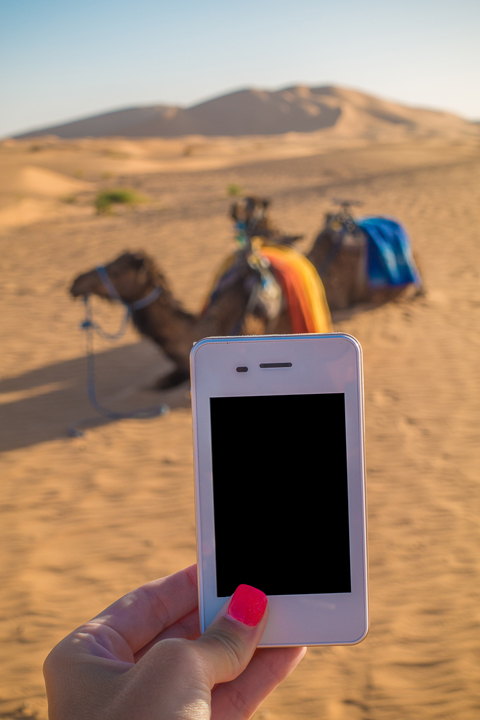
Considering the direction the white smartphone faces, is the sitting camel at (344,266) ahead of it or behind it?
behind

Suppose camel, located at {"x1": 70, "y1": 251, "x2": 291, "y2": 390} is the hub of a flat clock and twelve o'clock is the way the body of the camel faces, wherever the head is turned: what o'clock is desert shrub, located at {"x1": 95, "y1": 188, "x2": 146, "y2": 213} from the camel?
The desert shrub is roughly at 3 o'clock from the camel.

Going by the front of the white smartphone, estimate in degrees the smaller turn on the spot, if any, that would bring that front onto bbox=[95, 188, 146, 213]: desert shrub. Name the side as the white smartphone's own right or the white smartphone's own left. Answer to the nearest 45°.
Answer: approximately 180°

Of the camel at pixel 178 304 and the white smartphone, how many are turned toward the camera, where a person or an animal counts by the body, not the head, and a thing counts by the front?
1

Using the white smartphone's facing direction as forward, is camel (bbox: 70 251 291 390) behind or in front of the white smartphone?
behind

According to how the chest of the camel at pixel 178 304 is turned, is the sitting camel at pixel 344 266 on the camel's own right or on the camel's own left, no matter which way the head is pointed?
on the camel's own right

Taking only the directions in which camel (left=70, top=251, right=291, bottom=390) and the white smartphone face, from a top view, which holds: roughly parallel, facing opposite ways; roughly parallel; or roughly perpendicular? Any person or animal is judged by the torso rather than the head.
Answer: roughly perpendicular

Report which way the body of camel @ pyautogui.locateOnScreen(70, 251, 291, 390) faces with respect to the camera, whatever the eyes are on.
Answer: to the viewer's left

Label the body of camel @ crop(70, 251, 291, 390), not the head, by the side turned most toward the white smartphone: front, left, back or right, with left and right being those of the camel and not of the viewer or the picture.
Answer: left

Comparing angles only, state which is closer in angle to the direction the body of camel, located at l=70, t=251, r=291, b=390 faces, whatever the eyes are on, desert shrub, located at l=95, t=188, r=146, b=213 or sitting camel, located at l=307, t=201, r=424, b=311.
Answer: the desert shrub
